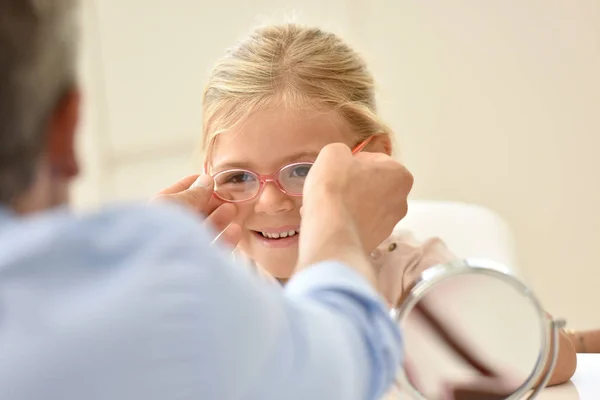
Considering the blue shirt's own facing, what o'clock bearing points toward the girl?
The girl is roughly at 11 o'clock from the blue shirt.

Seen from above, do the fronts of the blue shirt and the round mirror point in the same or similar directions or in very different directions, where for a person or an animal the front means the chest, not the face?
very different directions
